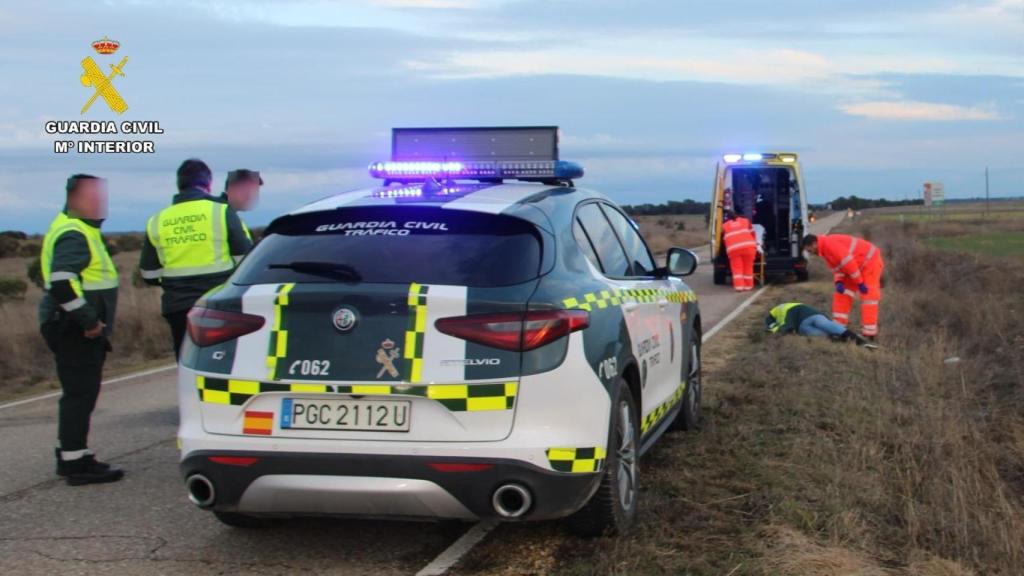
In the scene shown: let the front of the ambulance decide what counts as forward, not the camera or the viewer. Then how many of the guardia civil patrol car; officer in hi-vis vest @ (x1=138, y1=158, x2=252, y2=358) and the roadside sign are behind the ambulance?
2

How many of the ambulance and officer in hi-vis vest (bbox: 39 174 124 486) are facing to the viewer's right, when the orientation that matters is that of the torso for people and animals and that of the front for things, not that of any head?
1

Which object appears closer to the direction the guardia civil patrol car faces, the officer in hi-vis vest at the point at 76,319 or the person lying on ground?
the person lying on ground

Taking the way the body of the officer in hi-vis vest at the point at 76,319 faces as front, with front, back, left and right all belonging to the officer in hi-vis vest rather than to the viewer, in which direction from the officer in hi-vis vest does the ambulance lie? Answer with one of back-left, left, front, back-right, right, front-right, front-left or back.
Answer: front-left

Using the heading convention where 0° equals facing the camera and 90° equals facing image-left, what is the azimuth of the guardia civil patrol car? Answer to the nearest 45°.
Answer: approximately 225°

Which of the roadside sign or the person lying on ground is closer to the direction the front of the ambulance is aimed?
the roadside sign

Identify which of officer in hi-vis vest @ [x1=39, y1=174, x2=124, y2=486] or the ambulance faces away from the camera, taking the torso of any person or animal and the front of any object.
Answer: the ambulance

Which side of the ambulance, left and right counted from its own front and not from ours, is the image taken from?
back

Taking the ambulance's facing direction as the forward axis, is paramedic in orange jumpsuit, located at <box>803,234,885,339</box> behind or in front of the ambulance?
behind

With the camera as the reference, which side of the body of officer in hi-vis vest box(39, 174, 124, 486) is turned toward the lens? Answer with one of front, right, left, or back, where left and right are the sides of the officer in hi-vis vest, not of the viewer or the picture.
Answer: right

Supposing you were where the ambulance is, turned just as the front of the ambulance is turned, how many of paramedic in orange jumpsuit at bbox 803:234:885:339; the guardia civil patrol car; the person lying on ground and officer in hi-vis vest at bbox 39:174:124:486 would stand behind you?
4

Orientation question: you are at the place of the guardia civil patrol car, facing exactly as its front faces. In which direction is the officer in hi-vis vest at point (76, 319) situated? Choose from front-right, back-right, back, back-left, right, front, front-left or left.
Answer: left

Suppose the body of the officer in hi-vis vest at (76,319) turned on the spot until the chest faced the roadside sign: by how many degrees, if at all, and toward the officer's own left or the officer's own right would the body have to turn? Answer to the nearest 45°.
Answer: approximately 45° to the officer's own left

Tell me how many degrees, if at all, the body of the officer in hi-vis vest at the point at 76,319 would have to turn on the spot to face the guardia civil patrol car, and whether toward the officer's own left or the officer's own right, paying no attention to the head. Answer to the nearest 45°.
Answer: approximately 45° to the officer's own right

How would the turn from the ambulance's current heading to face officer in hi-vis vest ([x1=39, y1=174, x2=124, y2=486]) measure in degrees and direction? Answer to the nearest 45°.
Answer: approximately 180°

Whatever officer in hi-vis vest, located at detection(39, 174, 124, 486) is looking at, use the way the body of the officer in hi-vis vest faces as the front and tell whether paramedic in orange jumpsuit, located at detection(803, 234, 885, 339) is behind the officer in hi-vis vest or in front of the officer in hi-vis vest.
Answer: in front
